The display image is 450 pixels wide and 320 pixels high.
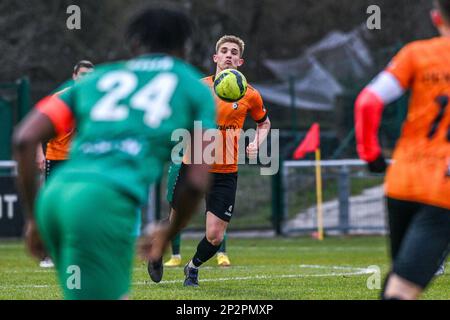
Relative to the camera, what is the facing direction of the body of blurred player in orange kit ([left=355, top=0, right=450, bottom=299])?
away from the camera

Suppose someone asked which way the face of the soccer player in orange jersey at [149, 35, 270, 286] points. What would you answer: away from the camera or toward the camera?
toward the camera

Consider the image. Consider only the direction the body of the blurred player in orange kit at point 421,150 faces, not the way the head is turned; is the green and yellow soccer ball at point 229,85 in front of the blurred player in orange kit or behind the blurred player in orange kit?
in front

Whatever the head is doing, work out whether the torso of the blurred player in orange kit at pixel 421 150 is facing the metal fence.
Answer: yes

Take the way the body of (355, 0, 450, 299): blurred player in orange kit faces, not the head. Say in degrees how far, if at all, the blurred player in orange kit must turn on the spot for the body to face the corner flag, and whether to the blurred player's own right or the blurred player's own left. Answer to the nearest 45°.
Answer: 0° — they already face it
